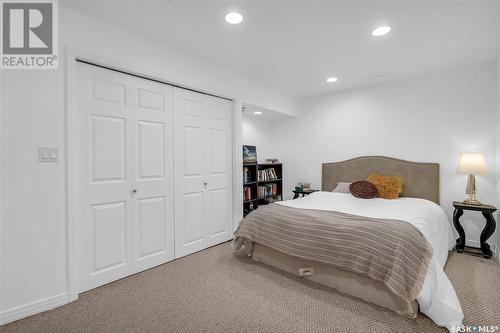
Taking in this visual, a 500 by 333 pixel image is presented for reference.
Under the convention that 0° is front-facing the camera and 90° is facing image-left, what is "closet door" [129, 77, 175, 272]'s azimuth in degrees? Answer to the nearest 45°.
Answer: approximately 315°

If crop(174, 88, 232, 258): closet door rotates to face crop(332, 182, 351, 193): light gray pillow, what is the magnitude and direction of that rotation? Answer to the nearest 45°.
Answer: approximately 45° to its left

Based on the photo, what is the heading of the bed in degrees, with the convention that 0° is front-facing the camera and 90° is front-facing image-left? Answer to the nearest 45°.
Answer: approximately 45°

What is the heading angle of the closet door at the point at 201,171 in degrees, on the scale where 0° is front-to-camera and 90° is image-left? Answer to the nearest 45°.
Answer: approximately 315°

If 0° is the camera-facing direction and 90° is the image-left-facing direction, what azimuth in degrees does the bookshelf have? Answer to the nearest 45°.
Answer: approximately 315°

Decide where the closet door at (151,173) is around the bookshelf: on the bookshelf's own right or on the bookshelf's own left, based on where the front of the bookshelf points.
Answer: on the bookshelf's own right

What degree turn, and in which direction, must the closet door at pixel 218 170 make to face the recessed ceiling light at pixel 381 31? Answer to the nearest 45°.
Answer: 0° — it already faces it

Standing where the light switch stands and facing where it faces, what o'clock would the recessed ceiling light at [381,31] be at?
The recessed ceiling light is roughly at 10 o'clock from the light switch.

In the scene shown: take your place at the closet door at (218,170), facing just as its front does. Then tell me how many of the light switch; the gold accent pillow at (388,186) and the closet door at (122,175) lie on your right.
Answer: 2

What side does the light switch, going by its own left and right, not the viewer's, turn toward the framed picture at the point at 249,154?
left
